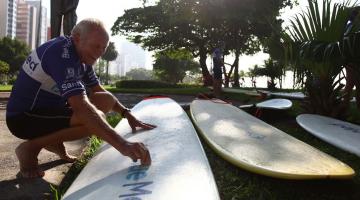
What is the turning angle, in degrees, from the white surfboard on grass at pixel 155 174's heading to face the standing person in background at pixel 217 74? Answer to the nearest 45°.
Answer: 0° — it already faces them

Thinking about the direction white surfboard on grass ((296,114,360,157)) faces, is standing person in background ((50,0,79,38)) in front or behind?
in front

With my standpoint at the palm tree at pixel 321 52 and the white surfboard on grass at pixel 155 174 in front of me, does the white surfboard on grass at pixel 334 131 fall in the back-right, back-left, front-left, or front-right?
front-left

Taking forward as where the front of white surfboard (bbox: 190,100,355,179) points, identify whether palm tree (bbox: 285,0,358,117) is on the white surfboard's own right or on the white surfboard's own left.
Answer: on the white surfboard's own left

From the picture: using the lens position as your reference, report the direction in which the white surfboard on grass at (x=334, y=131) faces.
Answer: facing away from the viewer and to the left of the viewer

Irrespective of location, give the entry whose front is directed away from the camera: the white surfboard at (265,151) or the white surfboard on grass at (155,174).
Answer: the white surfboard on grass

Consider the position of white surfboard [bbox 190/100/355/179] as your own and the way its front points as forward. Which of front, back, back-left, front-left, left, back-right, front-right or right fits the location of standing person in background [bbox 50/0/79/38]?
back

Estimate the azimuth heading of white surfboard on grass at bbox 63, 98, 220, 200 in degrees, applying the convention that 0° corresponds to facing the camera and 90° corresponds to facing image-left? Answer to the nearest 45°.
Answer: approximately 180°
